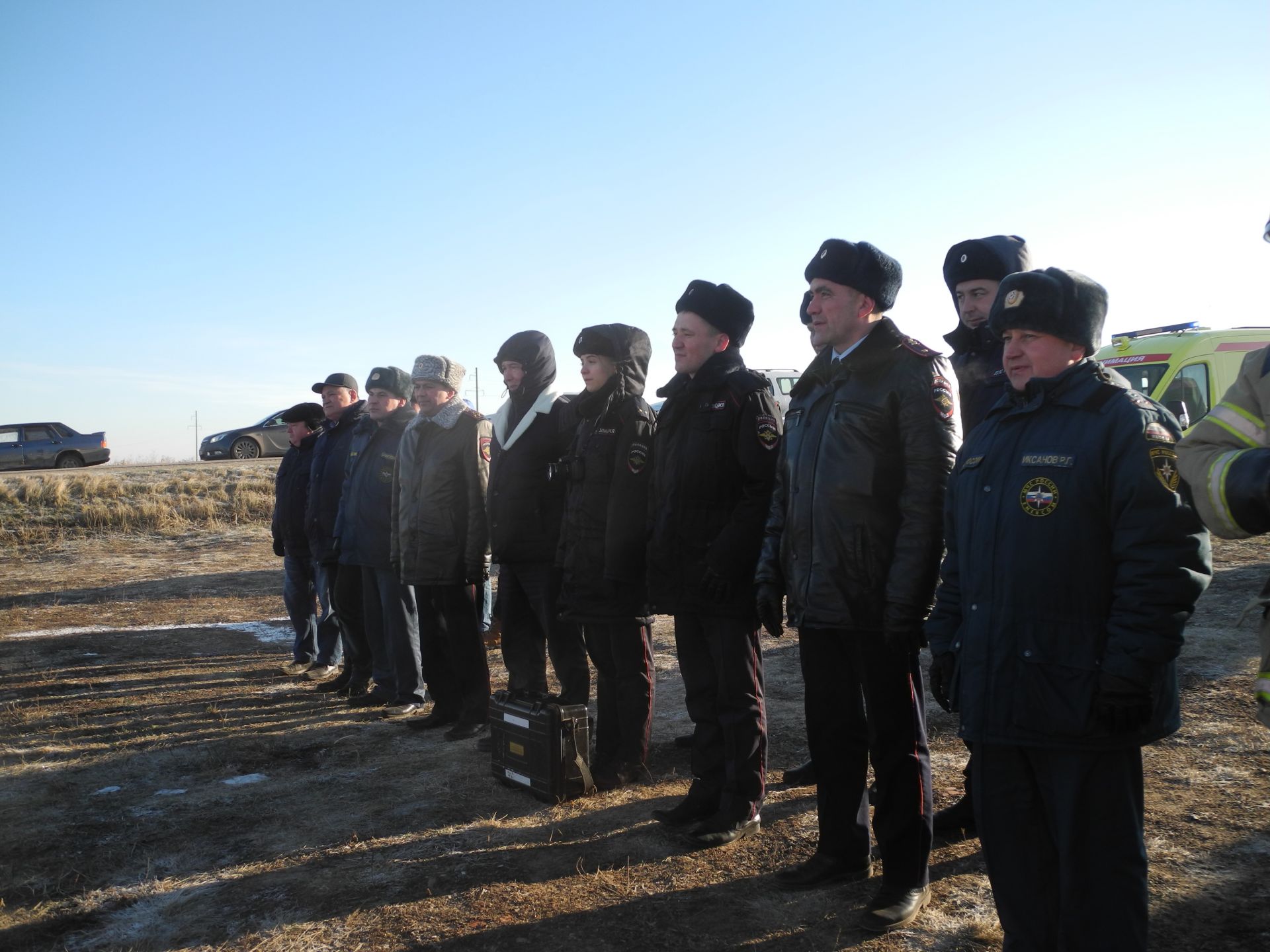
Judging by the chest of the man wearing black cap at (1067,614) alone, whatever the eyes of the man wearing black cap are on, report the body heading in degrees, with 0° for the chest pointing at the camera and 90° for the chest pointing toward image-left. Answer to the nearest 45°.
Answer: approximately 45°

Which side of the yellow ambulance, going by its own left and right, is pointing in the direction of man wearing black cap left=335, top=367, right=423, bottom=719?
front

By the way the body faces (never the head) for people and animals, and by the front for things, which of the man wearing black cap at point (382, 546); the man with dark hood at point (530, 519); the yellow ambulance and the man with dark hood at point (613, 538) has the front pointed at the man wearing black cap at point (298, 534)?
the yellow ambulance

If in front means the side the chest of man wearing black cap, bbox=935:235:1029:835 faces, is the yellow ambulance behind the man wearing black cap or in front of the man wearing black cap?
behind

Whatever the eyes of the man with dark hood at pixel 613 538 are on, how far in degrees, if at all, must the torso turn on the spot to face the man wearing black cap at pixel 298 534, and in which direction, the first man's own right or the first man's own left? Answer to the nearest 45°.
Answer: approximately 90° to the first man's own right

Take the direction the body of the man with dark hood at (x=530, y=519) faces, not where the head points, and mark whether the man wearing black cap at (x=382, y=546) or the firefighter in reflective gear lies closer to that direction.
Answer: the firefighter in reflective gear

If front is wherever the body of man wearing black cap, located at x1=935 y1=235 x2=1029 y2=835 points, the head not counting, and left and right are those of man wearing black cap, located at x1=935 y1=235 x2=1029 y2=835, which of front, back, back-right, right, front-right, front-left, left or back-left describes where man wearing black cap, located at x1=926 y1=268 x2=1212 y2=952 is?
front-left

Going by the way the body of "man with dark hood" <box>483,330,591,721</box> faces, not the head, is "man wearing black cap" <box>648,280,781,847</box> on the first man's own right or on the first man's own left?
on the first man's own left
